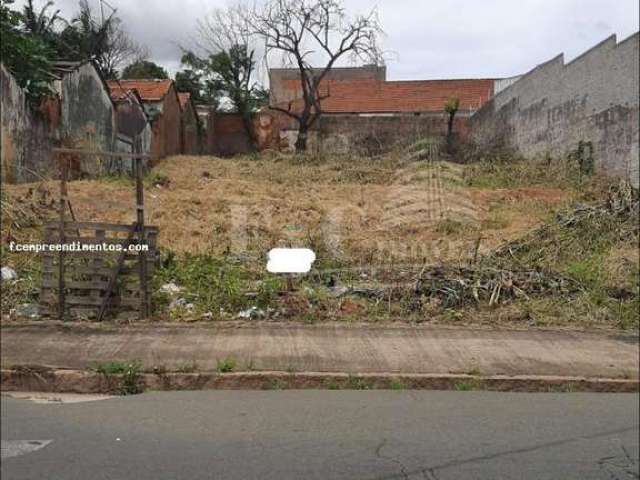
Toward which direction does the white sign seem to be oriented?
toward the camera
